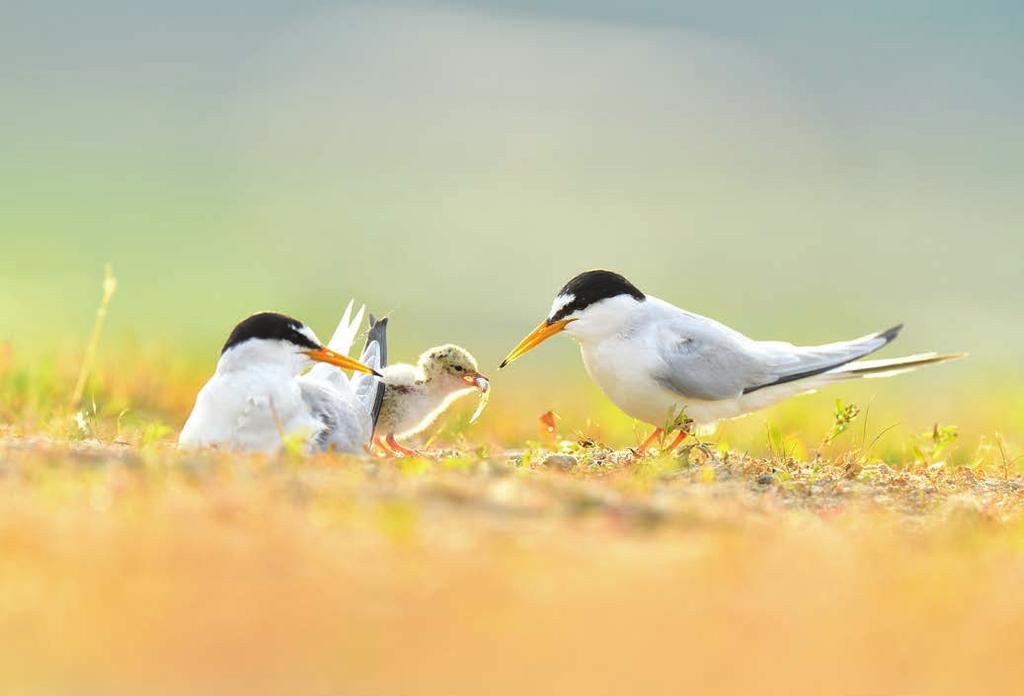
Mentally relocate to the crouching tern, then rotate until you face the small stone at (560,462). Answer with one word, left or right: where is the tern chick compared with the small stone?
left

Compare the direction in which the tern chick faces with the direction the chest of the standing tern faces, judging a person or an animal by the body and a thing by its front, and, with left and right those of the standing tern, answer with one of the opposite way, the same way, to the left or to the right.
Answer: the opposite way

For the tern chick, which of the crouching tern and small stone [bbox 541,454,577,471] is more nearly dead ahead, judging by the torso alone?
the small stone

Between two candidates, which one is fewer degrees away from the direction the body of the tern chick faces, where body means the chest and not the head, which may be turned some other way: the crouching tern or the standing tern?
the standing tern

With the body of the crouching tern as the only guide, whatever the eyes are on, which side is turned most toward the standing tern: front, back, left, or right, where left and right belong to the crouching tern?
back

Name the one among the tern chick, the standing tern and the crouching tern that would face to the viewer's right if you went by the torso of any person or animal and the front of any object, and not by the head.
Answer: the tern chick

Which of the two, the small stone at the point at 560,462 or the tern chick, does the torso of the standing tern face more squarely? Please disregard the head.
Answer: the tern chick

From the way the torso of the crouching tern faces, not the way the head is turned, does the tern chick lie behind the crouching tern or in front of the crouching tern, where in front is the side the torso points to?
behind

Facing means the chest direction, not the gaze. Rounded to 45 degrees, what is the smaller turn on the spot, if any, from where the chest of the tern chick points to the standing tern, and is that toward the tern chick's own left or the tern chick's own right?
approximately 45° to the tern chick's own right

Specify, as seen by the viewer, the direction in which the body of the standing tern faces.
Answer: to the viewer's left

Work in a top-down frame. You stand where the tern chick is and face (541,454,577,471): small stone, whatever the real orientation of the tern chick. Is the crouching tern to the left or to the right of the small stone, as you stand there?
right

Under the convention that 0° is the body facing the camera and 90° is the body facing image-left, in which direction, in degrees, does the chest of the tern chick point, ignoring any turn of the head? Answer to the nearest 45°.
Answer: approximately 270°
